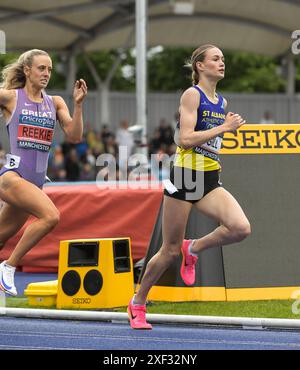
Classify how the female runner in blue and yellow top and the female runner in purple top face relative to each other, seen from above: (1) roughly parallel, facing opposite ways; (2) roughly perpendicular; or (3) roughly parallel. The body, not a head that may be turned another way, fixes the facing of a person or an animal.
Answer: roughly parallel

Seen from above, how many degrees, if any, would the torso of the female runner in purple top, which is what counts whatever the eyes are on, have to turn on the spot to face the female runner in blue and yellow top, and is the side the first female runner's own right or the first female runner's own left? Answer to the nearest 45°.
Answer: approximately 45° to the first female runner's own left

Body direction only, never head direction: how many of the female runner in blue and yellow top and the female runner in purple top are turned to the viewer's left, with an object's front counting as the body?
0

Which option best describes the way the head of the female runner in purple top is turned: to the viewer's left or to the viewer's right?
to the viewer's right

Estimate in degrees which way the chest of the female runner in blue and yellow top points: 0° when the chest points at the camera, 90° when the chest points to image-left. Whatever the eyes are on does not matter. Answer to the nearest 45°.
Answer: approximately 315°

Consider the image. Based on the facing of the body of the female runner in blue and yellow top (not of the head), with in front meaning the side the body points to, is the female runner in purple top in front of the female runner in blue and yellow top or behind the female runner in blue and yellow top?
behind
